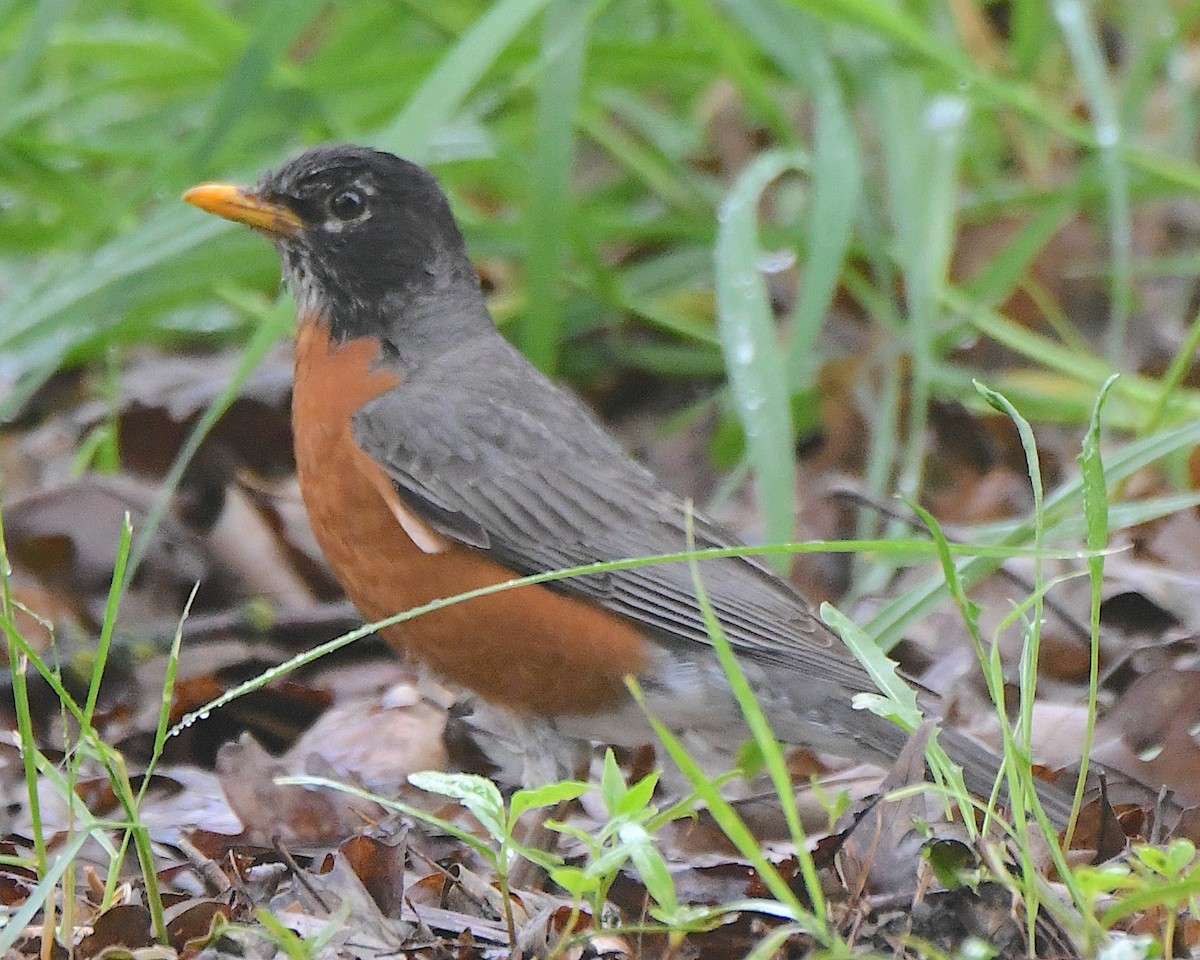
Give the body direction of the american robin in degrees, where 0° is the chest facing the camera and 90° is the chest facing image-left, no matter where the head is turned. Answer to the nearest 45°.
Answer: approximately 90°
